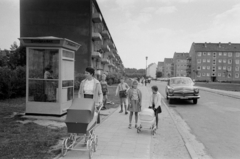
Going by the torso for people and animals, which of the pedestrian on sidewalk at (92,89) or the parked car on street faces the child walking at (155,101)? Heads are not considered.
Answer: the parked car on street

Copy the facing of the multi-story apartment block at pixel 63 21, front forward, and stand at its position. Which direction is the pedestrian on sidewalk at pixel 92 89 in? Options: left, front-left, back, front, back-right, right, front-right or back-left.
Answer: right

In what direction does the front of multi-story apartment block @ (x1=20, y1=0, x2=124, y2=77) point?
to the viewer's right

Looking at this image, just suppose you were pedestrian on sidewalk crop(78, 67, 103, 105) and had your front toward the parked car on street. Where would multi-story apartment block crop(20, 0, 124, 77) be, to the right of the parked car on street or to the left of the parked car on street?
left

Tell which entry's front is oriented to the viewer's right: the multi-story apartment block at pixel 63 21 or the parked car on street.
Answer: the multi-story apartment block

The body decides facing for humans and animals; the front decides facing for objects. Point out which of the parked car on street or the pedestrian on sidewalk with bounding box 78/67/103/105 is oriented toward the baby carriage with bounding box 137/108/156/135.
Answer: the parked car on street

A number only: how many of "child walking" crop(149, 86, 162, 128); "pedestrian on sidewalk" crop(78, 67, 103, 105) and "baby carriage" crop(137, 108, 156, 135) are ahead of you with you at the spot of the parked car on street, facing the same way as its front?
3

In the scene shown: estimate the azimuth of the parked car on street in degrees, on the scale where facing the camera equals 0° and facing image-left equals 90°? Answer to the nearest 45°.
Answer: approximately 0°
